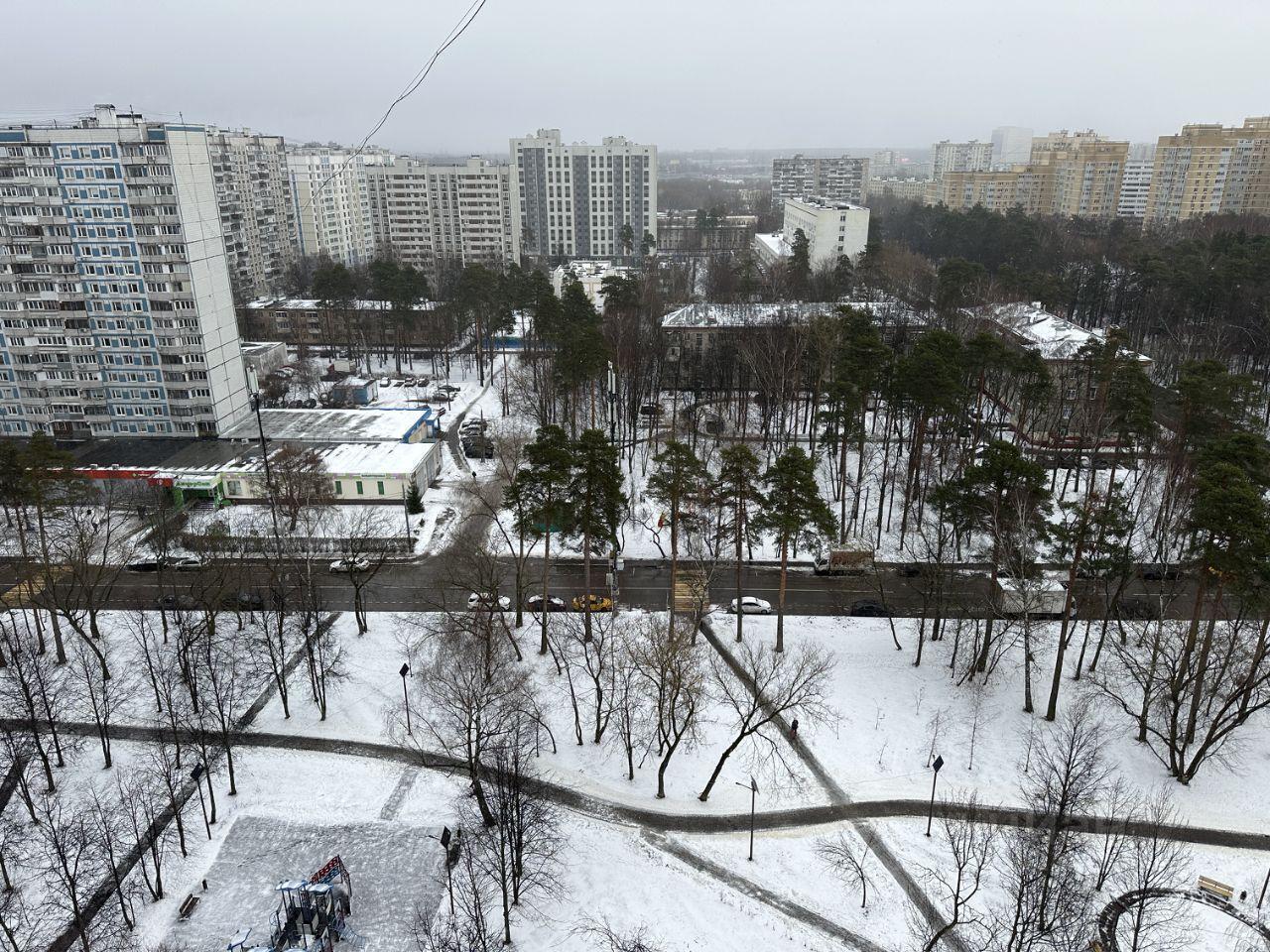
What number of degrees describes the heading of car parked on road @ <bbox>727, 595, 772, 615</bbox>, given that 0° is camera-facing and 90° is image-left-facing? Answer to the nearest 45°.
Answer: approximately 270°

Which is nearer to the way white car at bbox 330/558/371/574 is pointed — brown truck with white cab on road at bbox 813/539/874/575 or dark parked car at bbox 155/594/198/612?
the dark parked car

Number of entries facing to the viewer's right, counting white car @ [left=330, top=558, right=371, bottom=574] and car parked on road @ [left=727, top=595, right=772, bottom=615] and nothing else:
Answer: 1

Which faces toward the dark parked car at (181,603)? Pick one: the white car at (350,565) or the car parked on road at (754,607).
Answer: the white car

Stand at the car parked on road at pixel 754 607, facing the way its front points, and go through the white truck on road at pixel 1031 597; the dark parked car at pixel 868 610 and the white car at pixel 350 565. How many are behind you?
1

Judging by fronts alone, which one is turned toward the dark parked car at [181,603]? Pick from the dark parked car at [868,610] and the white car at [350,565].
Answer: the white car

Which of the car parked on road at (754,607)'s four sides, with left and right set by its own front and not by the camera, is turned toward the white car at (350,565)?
back

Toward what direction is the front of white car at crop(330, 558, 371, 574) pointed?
to the viewer's left

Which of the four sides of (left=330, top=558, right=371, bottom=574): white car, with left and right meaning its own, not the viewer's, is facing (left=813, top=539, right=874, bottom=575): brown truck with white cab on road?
back

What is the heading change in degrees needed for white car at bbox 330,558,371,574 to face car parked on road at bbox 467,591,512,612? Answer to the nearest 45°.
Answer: approximately 135° to its left

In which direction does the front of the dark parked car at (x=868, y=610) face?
to the viewer's right

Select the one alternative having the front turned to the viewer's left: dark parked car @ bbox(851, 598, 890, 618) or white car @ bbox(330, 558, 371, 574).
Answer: the white car

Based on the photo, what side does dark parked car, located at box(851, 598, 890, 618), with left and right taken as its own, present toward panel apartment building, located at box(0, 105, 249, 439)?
back

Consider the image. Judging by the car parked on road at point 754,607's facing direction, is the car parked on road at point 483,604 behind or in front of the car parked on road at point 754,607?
behind

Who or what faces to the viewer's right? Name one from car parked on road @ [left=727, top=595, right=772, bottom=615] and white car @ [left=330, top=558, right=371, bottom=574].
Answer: the car parked on road
